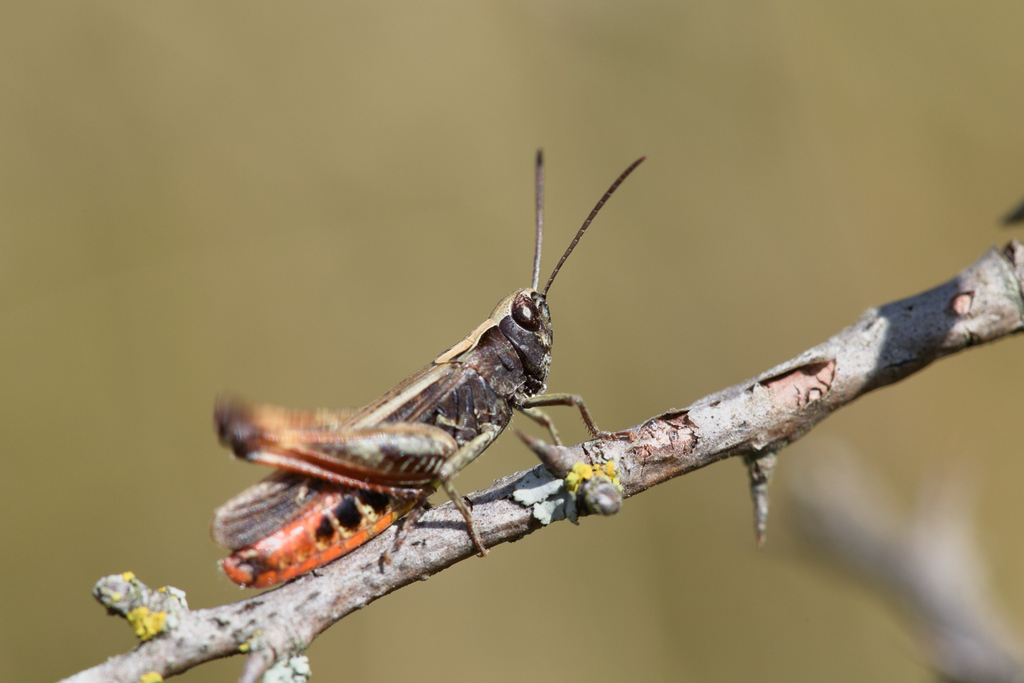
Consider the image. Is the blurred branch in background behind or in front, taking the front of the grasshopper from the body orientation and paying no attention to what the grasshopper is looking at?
in front

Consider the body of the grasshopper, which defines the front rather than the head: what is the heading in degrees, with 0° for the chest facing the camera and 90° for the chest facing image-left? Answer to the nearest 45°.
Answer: approximately 270°
